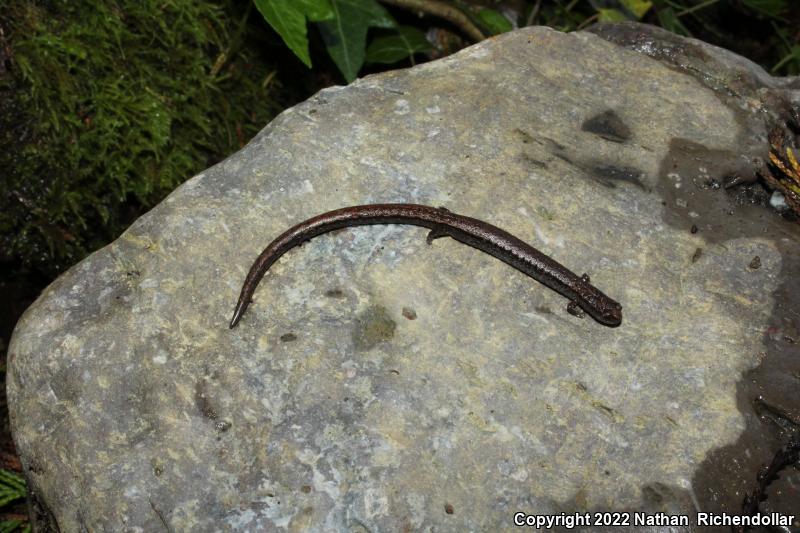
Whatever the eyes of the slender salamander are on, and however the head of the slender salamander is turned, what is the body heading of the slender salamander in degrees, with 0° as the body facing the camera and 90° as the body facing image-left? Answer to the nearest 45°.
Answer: approximately 315°

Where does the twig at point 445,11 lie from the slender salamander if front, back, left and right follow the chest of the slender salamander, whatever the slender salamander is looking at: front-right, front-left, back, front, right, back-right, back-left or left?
back-left

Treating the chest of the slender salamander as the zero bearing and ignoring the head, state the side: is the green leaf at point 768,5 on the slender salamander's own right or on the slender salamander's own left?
on the slender salamander's own left

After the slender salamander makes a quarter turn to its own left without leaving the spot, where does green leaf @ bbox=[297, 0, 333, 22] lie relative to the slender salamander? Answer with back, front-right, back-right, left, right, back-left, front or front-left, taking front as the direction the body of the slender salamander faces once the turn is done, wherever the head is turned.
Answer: left

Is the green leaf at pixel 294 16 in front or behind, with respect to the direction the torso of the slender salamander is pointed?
behind

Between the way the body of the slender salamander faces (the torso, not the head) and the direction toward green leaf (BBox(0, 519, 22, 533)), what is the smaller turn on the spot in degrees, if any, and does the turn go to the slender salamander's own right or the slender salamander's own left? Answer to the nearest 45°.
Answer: approximately 135° to the slender salamander's own right

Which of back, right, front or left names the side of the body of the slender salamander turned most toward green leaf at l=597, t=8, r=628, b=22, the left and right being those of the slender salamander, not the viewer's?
left
